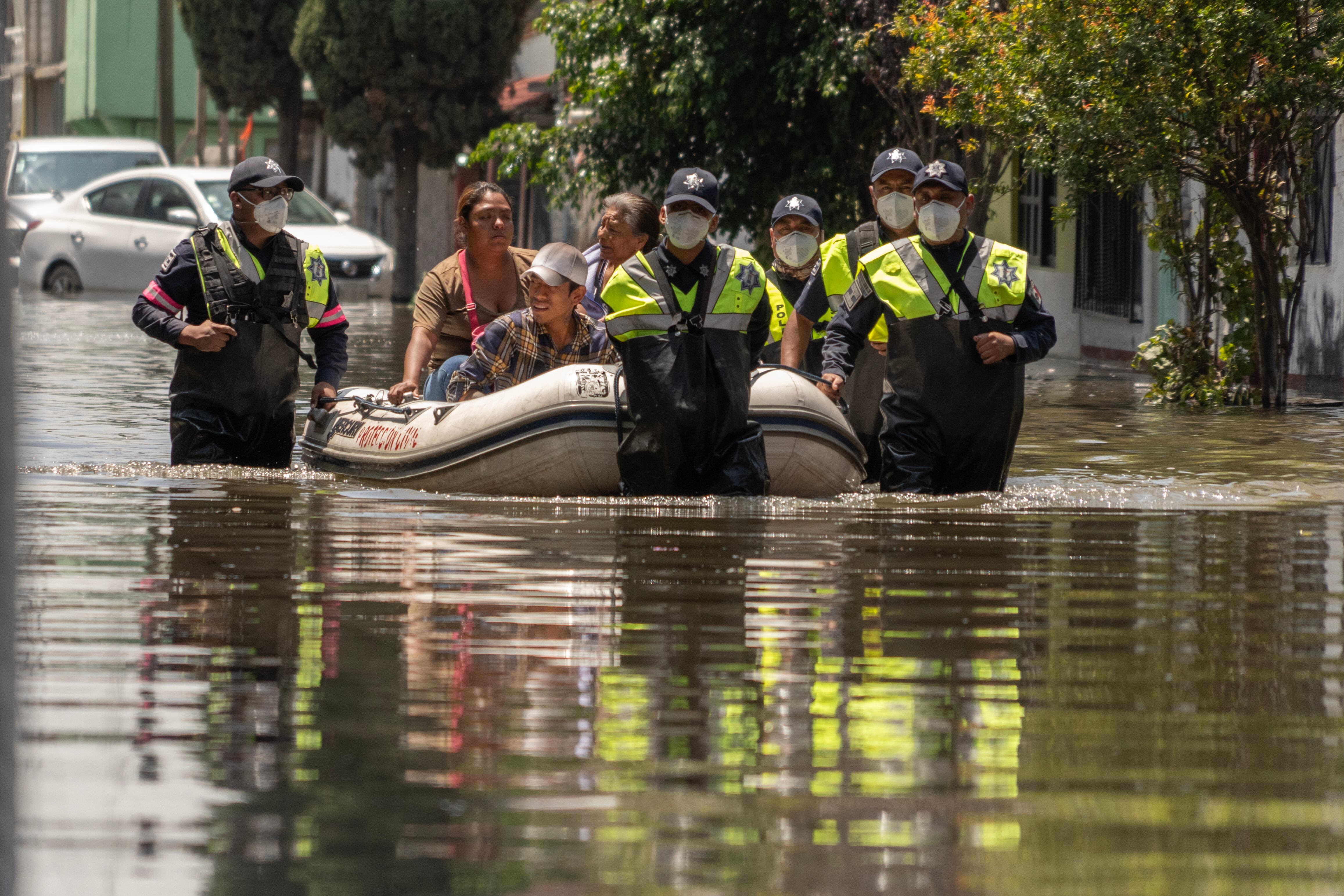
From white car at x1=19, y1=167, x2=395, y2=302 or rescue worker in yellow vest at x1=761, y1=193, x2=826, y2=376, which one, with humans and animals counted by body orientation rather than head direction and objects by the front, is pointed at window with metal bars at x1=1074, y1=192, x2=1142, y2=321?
the white car

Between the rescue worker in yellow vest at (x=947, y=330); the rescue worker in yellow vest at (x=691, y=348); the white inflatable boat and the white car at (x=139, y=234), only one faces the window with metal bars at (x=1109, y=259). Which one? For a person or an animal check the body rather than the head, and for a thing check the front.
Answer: the white car

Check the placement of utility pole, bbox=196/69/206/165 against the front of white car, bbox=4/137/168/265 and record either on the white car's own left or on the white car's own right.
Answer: on the white car's own left

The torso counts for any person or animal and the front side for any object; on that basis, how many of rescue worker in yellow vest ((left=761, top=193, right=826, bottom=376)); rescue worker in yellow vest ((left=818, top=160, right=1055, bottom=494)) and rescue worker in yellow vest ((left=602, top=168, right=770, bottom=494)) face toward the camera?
3

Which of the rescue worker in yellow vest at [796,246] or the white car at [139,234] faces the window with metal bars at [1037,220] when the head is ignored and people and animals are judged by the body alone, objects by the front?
the white car

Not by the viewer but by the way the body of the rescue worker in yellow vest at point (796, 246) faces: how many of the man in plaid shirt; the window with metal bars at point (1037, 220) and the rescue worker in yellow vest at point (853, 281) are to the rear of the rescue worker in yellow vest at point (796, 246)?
1

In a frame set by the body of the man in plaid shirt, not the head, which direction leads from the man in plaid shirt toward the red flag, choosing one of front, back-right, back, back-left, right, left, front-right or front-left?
back-right

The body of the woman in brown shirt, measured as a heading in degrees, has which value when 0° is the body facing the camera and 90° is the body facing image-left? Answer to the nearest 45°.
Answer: approximately 315°

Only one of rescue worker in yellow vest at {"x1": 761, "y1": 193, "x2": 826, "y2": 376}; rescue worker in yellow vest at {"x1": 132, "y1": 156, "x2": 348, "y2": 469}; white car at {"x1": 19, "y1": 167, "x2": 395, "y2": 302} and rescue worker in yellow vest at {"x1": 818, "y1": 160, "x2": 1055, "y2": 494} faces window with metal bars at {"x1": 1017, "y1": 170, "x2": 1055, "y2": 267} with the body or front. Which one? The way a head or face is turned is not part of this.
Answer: the white car

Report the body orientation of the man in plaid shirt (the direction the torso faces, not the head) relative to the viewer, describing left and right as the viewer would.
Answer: facing the viewer and to the left of the viewer

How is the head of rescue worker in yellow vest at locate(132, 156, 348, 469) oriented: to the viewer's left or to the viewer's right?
to the viewer's right

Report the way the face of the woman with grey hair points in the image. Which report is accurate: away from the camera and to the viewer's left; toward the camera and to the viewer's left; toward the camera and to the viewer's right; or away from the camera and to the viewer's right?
toward the camera and to the viewer's left

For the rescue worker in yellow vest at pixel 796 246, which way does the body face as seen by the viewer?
toward the camera

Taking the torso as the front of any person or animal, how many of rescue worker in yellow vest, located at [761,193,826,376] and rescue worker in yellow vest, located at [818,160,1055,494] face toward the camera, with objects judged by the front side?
2

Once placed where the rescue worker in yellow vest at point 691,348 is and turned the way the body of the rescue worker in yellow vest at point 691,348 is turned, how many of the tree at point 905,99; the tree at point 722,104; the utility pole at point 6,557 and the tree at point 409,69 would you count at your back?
3

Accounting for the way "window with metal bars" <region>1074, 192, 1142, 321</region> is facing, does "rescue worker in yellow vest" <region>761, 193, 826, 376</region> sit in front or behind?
in front

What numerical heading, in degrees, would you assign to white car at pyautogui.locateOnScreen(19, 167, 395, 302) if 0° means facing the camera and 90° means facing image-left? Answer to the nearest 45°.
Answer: approximately 315°

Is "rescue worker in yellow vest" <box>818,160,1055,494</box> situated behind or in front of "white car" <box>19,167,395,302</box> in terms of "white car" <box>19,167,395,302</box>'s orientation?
in front
